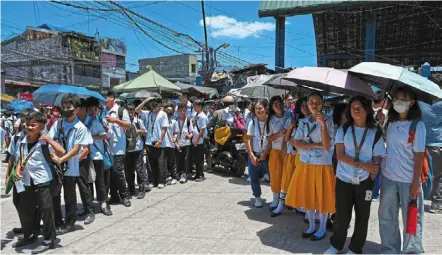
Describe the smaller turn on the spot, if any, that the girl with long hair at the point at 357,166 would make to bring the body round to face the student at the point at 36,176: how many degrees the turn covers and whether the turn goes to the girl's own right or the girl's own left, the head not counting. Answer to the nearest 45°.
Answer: approximately 90° to the girl's own right

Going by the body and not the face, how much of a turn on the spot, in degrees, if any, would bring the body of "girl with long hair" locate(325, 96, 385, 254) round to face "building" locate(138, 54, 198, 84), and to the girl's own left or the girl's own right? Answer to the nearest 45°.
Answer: approximately 135° to the girl's own right

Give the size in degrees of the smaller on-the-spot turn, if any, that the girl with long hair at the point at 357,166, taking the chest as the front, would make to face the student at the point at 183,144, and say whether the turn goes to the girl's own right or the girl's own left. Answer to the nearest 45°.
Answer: approximately 135° to the girl's own right

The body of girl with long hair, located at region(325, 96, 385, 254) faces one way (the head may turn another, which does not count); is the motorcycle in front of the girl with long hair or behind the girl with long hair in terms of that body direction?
behind

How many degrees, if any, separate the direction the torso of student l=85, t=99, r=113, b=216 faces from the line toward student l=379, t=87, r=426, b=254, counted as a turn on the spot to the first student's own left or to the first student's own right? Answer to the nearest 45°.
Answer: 0° — they already face them

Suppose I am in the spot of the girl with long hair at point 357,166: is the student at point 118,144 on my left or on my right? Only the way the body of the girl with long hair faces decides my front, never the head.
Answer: on my right

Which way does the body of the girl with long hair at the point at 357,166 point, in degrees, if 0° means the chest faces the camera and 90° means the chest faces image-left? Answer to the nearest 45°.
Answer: approximately 0°

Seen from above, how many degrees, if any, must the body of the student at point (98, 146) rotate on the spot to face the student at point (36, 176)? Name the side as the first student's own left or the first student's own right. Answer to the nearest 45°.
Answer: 0° — they already face them

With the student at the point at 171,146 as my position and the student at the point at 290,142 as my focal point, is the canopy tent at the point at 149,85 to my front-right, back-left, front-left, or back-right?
back-left
